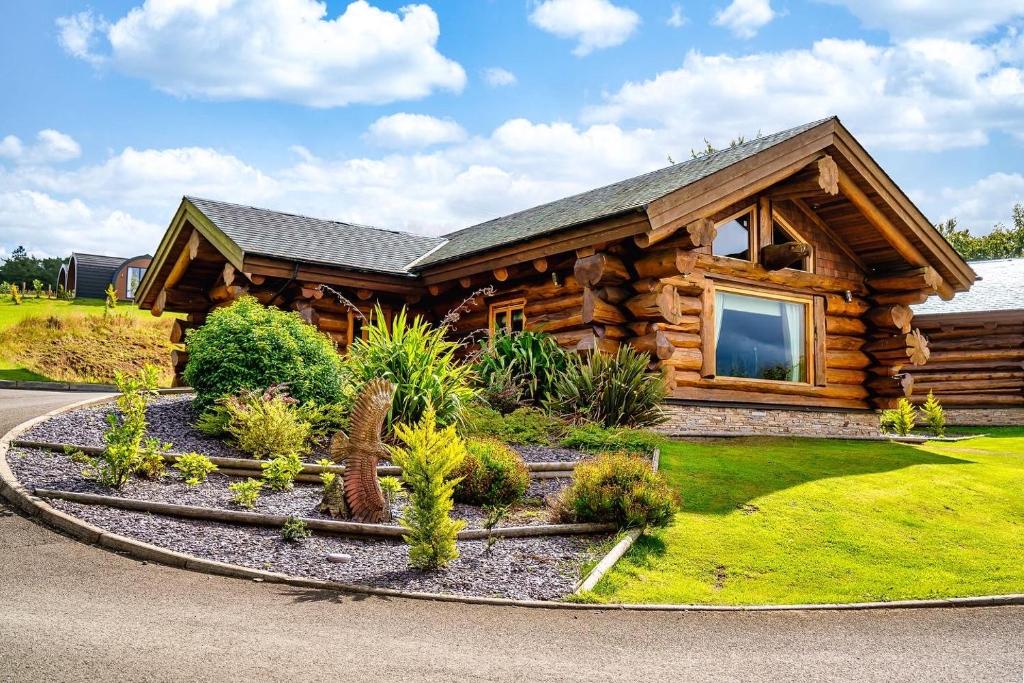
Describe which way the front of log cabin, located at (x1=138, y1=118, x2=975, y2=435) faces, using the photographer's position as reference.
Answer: facing the viewer and to the right of the viewer

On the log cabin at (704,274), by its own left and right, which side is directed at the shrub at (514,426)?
right

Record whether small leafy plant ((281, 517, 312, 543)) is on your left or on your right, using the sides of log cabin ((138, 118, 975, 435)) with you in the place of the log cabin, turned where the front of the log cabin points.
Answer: on your right

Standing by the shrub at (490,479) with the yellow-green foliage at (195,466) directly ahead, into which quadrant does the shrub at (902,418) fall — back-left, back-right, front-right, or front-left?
back-right

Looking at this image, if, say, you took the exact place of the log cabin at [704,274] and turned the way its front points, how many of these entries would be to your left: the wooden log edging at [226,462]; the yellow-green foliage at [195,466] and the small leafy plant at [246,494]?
0

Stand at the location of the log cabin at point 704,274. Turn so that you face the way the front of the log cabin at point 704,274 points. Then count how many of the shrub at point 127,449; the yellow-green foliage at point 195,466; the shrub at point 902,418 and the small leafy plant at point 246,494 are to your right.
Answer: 3

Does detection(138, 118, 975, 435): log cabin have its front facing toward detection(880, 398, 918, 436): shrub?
no

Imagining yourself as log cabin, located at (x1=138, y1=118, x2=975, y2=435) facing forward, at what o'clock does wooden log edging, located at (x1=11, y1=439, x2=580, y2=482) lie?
The wooden log edging is roughly at 3 o'clock from the log cabin.

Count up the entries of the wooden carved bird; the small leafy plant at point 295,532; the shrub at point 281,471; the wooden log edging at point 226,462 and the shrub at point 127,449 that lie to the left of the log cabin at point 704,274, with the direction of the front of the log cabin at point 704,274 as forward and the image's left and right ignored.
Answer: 0

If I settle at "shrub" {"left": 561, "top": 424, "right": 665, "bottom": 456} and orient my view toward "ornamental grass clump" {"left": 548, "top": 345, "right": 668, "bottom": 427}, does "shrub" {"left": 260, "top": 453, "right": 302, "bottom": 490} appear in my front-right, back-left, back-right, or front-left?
back-left

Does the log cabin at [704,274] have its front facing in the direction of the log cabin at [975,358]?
no

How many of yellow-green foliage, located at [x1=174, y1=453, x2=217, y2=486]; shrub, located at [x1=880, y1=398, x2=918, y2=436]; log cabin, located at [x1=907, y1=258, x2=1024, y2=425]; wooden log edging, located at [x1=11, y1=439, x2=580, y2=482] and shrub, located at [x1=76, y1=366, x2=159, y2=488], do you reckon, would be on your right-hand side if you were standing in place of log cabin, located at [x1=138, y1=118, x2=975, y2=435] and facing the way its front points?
3

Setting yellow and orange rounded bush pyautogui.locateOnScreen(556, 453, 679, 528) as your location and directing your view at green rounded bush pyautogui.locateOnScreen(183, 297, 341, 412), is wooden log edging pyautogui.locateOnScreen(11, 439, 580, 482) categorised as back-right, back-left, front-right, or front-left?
front-left

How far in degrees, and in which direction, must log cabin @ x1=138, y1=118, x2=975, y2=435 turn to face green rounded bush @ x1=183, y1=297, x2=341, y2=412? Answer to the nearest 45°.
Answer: approximately 90° to its right

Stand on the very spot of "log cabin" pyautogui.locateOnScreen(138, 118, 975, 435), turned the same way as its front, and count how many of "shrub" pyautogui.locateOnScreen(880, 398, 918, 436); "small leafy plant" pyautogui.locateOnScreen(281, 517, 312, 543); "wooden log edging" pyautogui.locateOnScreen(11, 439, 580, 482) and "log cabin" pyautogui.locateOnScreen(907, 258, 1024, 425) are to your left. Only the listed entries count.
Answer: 2

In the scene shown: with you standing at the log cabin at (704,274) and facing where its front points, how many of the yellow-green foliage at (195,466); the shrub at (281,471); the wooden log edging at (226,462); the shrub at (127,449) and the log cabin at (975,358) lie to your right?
4

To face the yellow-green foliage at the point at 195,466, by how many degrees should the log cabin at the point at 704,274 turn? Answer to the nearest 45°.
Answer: approximately 90° to its right

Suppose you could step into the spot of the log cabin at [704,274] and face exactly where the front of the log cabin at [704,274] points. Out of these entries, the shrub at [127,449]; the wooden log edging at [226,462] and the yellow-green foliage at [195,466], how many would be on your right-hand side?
3

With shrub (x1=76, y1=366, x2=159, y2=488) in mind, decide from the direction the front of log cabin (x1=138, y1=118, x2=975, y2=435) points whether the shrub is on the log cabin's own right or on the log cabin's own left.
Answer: on the log cabin's own right
